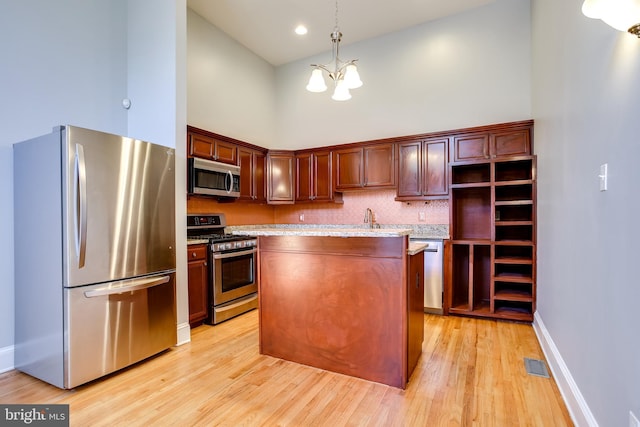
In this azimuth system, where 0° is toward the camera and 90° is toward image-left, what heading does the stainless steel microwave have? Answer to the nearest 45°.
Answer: approximately 315°

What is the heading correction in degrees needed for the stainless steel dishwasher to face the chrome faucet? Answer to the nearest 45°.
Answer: approximately 135° to its right

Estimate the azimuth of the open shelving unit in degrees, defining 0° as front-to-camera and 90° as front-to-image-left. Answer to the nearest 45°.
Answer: approximately 0°

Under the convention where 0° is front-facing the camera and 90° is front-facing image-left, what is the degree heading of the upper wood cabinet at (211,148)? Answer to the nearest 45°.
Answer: approximately 315°
